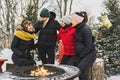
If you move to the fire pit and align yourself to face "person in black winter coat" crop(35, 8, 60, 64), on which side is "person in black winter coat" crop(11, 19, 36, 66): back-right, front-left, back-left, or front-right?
front-left

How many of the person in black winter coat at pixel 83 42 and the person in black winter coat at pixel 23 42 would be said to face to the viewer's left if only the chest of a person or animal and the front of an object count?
1

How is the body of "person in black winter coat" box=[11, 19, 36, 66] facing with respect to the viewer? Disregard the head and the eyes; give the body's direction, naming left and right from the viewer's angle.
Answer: facing the viewer and to the right of the viewer

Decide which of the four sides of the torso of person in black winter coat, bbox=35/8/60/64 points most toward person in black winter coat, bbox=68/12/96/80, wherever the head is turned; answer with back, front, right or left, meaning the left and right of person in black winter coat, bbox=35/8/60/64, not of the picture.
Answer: left

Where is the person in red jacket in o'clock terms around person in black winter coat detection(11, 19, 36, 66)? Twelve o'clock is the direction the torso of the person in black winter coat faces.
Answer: The person in red jacket is roughly at 11 o'clock from the person in black winter coat.

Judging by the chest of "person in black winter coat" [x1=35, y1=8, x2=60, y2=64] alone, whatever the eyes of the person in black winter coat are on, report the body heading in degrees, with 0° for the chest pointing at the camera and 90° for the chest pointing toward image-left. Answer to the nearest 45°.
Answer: approximately 45°

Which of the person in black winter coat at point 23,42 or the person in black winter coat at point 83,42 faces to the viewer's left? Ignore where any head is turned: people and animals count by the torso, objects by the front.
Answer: the person in black winter coat at point 83,42

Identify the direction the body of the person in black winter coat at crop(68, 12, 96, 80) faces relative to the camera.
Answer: to the viewer's left
